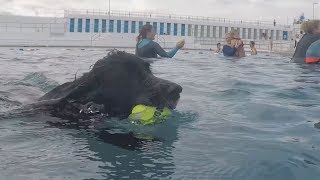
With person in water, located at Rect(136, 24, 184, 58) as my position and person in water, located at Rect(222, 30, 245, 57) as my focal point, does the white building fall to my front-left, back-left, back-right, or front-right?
front-left

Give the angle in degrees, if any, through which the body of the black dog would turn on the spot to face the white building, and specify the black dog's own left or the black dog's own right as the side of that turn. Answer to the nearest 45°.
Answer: approximately 90° to the black dog's own left

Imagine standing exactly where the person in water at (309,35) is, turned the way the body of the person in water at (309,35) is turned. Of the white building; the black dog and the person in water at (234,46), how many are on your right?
1

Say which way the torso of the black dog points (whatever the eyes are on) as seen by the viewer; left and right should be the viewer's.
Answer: facing to the right of the viewer
